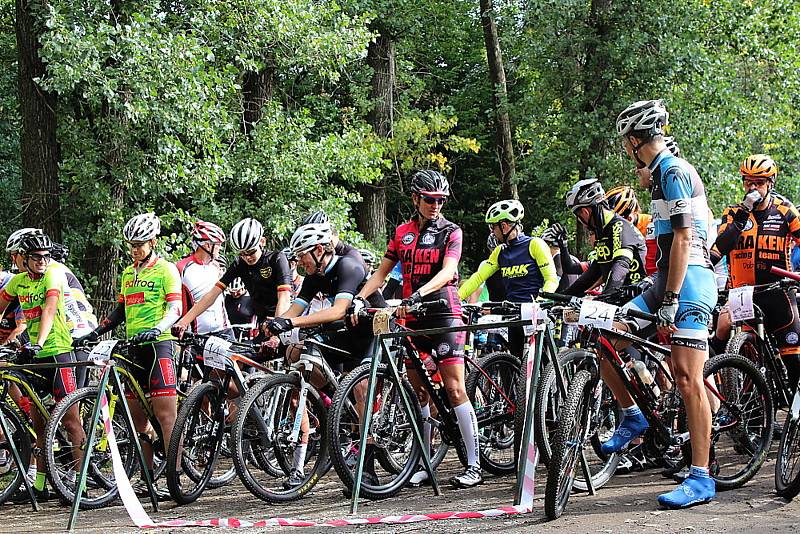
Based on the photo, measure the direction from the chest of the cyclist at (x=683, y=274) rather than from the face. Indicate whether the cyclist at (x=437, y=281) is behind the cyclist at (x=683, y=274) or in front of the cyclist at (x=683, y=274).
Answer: in front

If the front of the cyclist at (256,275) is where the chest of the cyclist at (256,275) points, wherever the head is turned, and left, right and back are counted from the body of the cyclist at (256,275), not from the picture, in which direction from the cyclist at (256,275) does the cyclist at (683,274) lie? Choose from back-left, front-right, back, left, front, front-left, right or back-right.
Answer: left

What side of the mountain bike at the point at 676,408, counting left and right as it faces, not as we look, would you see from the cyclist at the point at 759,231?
back

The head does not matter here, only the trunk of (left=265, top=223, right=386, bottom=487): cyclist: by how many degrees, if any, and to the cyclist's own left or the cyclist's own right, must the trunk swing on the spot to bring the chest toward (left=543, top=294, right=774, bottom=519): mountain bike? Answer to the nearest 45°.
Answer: approximately 90° to the cyclist's own left

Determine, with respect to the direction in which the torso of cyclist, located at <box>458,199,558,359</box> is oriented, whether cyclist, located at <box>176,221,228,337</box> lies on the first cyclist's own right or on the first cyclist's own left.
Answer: on the first cyclist's own right

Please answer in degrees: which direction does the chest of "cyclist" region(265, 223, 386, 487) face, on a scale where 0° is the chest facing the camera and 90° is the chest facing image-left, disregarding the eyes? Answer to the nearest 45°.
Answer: approximately 45°

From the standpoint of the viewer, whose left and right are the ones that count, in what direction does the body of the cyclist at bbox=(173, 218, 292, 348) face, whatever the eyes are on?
facing the viewer and to the left of the viewer

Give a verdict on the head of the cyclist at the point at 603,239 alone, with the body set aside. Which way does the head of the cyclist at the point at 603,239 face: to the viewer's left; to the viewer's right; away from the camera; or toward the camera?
to the viewer's left
